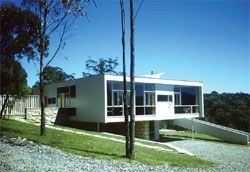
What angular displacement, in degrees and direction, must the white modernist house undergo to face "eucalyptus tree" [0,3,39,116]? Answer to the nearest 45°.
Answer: approximately 90° to its right

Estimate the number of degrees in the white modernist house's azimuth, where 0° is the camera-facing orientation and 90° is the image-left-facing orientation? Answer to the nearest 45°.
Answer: approximately 315°
